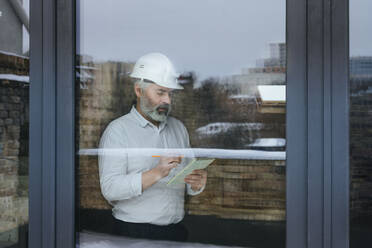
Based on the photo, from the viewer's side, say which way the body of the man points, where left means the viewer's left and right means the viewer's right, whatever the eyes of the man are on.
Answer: facing the viewer and to the right of the viewer

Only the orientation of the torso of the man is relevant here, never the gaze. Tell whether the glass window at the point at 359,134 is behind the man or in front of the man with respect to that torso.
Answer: in front

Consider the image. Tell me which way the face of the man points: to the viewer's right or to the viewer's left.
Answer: to the viewer's right

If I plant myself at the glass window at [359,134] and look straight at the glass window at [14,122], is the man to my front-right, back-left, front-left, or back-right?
front-right
